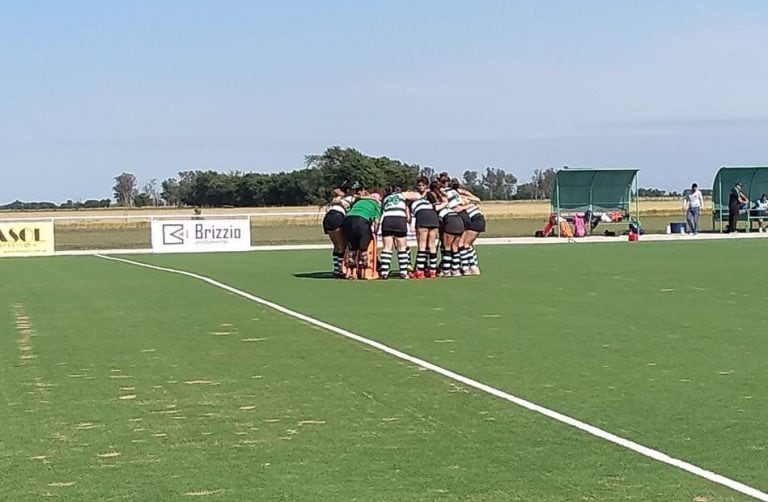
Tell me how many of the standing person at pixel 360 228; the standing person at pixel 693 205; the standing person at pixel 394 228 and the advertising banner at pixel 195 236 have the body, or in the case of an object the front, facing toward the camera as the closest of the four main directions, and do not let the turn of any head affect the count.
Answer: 2

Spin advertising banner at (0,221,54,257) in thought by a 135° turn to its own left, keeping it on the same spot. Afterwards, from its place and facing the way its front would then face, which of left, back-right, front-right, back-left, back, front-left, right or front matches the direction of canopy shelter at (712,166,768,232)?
front-right

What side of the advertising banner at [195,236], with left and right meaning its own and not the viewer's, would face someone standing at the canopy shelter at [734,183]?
left

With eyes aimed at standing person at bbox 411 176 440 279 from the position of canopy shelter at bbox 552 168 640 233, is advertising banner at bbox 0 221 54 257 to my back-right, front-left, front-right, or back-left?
front-right

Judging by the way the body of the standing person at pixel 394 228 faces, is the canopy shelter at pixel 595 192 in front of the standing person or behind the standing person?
in front

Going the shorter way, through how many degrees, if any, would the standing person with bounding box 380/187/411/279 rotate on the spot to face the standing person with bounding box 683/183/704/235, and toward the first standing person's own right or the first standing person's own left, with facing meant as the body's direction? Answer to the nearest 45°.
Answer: approximately 45° to the first standing person's own right

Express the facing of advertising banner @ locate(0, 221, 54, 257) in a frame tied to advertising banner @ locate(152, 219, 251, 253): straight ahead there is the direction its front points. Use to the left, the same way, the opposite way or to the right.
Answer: the same way

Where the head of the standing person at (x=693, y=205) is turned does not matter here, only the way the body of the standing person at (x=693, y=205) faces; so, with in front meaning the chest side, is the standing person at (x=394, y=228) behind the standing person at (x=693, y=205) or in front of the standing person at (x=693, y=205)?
in front

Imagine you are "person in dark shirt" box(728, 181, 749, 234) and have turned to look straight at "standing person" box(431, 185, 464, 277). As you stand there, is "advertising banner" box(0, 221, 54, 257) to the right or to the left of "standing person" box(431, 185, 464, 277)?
right

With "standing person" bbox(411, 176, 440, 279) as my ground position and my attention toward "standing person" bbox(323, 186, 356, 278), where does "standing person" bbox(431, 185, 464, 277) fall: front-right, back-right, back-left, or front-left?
back-right

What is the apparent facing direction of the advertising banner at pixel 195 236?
toward the camera

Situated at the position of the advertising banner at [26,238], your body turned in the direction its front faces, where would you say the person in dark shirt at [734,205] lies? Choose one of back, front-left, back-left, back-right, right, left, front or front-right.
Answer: left

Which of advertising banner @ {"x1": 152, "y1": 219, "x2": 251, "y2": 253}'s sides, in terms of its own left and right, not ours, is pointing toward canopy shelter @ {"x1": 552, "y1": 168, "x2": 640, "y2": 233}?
left

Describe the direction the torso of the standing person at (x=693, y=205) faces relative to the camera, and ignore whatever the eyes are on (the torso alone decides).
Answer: toward the camera

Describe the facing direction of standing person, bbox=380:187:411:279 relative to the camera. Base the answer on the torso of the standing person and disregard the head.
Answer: away from the camera

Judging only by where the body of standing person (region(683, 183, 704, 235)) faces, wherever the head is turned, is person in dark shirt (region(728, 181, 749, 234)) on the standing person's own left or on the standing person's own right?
on the standing person's own left
